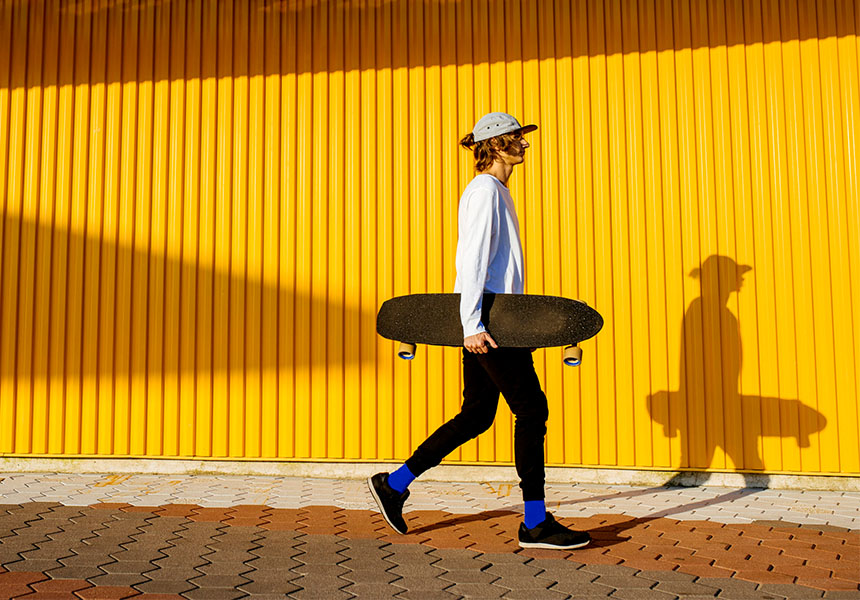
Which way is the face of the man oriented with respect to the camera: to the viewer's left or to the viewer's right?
to the viewer's right

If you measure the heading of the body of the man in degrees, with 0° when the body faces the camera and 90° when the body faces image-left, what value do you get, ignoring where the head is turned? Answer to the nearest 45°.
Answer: approximately 270°
